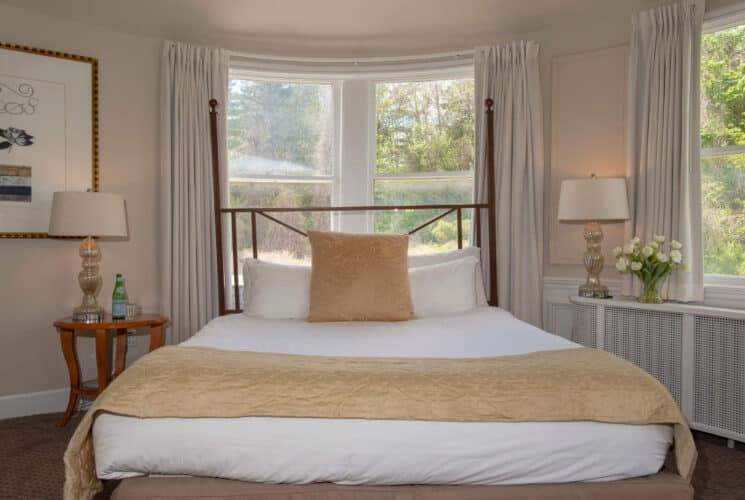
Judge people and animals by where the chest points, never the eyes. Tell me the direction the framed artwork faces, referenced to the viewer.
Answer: facing the viewer and to the right of the viewer

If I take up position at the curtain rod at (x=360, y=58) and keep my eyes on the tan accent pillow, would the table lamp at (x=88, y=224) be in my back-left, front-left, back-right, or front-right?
front-right

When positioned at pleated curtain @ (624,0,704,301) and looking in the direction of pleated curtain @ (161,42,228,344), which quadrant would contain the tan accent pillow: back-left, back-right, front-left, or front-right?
front-left

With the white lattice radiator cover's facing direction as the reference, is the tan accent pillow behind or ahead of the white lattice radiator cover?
ahead

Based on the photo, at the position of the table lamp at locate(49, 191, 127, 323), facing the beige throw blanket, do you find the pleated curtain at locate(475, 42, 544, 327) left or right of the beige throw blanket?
left

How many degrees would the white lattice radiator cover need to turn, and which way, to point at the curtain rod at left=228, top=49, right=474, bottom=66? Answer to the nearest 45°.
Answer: approximately 45° to its right

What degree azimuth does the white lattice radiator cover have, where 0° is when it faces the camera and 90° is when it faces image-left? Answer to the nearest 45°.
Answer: approximately 45°

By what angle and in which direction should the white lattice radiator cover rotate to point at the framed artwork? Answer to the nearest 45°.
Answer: approximately 45° to its right

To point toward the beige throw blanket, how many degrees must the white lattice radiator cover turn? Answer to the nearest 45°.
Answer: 0° — it already faces it

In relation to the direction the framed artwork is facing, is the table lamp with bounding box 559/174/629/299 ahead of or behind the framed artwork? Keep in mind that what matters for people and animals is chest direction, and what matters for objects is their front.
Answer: ahead
